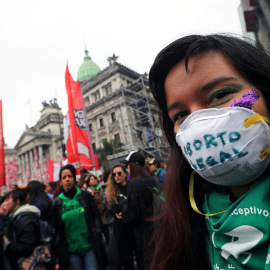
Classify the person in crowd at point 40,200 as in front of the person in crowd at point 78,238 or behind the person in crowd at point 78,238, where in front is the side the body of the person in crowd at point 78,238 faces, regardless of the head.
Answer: behind

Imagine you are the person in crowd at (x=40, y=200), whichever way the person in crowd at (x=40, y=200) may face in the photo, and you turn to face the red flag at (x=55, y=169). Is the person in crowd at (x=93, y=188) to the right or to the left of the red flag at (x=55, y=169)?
right

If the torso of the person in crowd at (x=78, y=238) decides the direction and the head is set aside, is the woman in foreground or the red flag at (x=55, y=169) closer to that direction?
the woman in foreground

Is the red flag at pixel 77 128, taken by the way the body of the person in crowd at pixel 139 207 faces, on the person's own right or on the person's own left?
on the person's own right

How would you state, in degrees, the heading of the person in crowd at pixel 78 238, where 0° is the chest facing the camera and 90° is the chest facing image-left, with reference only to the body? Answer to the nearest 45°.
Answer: approximately 0°
